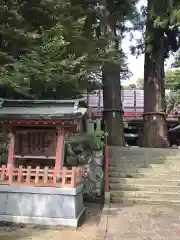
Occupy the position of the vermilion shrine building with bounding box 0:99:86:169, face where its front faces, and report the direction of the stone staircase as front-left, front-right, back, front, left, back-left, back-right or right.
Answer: back-left

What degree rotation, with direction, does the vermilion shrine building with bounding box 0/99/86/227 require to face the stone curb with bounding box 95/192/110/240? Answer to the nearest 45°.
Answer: approximately 45° to its left

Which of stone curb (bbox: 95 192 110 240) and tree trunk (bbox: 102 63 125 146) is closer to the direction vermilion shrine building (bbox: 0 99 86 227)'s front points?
the stone curb

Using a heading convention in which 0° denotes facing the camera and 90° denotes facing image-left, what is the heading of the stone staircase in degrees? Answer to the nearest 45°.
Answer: approximately 0°

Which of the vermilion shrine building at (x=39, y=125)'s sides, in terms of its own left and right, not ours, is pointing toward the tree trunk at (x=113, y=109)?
back

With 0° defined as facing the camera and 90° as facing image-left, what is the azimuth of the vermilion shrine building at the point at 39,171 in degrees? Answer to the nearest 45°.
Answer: approximately 0°

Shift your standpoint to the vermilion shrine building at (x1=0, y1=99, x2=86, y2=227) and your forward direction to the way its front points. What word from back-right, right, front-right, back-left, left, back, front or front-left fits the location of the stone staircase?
back-left
